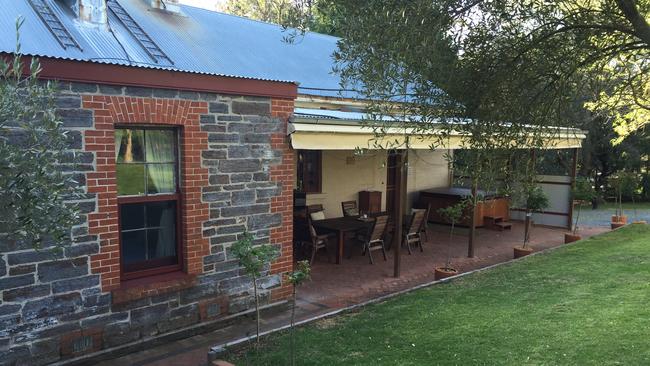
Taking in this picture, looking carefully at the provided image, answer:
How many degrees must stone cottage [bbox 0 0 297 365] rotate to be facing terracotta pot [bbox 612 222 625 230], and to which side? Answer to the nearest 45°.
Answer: approximately 45° to its left

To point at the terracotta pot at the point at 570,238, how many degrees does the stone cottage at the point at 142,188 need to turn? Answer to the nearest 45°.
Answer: approximately 45° to its left

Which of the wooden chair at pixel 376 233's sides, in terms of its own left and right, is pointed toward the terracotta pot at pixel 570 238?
right

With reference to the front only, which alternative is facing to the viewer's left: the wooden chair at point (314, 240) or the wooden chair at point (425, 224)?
the wooden chair at point (425, 224)

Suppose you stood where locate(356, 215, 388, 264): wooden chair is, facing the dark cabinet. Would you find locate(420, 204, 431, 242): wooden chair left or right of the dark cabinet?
right

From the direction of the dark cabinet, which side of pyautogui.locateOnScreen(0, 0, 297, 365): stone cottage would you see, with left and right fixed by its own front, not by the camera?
left

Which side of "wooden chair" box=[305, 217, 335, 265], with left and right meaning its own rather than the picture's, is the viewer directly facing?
right

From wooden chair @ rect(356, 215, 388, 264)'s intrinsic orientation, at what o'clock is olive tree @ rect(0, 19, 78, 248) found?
The olive tree is roughly at 8 o'clock from the wooden chair.

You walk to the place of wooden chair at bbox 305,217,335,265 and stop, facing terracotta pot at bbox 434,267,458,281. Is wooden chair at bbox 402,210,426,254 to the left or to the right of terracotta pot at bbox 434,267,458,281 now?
left

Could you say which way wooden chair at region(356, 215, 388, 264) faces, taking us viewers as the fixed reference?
facing away from the viewer and to the left of the viewer

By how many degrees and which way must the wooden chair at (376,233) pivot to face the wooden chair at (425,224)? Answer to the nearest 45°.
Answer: approximately 90° to its right

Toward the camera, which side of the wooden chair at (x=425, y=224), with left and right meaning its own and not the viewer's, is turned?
left
